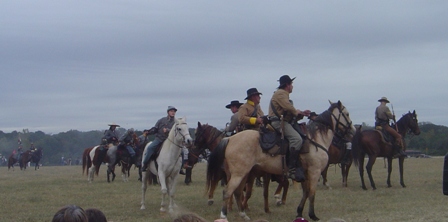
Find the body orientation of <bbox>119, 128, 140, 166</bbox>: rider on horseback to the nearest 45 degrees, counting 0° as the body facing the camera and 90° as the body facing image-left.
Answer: approximately 270°

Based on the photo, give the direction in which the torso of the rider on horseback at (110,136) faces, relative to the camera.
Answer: to the viewer's right

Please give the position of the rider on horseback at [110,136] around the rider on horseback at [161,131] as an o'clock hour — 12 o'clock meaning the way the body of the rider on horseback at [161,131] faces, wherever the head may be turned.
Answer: the rider on horseback at [110,136] is roughly at 7 o'clock from the rider on horseback at [161,131].

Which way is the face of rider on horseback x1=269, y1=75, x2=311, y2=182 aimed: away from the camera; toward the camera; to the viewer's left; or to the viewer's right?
to the viewer's right

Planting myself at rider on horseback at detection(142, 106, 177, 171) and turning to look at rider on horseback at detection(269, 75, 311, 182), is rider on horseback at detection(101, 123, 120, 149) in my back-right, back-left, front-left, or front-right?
back-left

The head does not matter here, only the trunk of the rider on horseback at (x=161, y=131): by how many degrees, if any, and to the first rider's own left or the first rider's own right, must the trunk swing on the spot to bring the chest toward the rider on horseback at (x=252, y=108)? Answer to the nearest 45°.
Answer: approximately 45° to the first rider's own left

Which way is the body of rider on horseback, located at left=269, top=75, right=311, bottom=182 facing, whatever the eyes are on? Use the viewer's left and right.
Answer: facing to the right of the viewer

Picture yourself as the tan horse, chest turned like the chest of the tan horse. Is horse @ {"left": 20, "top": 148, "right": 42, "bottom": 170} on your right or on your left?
on your left

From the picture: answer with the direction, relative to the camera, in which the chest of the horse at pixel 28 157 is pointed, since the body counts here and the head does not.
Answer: to the viewer's right

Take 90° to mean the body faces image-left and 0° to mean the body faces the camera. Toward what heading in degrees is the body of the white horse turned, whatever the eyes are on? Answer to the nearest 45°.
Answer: approximately 315°
